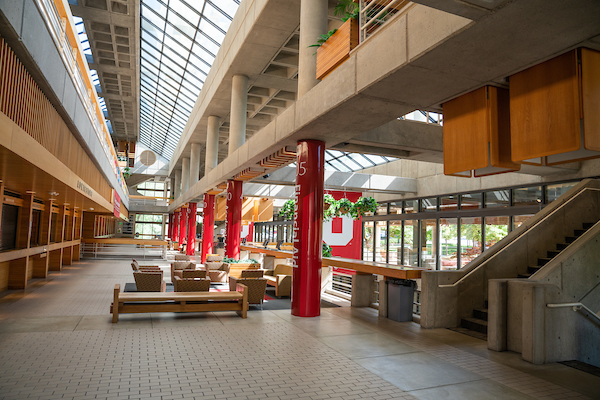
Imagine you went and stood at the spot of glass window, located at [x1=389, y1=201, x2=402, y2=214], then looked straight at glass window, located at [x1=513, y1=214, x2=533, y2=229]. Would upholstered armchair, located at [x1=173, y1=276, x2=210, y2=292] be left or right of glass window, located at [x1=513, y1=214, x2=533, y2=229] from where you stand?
right

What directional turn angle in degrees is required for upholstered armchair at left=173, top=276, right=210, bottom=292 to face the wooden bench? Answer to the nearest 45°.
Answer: approximately 180°

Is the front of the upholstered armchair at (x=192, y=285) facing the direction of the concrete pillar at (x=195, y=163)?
yes

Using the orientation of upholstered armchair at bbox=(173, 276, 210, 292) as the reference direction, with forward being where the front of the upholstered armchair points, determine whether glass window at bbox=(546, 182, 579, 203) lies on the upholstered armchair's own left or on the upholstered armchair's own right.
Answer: on the upholstered armchair's own right

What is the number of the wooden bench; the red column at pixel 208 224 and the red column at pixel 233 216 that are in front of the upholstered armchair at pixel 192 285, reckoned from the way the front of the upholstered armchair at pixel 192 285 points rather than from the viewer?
2

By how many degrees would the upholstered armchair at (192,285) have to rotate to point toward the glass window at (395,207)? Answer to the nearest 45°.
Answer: approximately 45° to its right

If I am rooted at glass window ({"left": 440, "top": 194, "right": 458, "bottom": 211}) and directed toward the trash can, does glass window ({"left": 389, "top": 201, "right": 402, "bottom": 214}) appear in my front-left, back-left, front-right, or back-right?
back-right

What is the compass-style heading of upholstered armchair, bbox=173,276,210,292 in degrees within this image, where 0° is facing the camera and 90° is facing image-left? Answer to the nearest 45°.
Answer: approximately 180°

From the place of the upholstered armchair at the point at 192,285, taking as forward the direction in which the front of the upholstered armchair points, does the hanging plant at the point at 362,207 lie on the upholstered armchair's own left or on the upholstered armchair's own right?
on the upholstered armchair's own right

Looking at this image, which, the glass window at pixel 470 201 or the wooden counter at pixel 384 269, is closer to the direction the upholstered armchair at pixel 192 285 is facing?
the glass window

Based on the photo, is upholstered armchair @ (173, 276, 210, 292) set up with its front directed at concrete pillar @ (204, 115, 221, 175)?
yes

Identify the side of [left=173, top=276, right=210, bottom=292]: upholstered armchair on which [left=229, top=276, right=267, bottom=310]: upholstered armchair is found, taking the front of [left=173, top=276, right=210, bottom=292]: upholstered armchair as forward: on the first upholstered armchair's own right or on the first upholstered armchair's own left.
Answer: on the first upholstered armchair's own right

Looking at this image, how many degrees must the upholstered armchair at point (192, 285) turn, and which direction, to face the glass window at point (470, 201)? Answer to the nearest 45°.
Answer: approximately 90° to its right

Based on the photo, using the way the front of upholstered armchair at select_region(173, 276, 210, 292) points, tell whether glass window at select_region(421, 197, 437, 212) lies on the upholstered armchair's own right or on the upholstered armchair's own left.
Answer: on the upholstered armchair's own right
